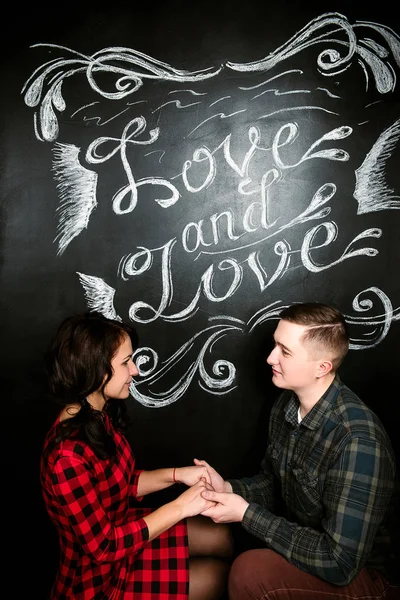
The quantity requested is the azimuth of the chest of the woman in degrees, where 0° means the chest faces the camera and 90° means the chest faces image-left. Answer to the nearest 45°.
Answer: approximately 270°

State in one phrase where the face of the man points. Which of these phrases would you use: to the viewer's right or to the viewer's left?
to the viewer's left

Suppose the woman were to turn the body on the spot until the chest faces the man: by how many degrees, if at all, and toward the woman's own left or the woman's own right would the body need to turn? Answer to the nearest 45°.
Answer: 0° — they already face them

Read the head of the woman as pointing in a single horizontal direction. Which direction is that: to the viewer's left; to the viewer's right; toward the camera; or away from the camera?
to the viewer's right
